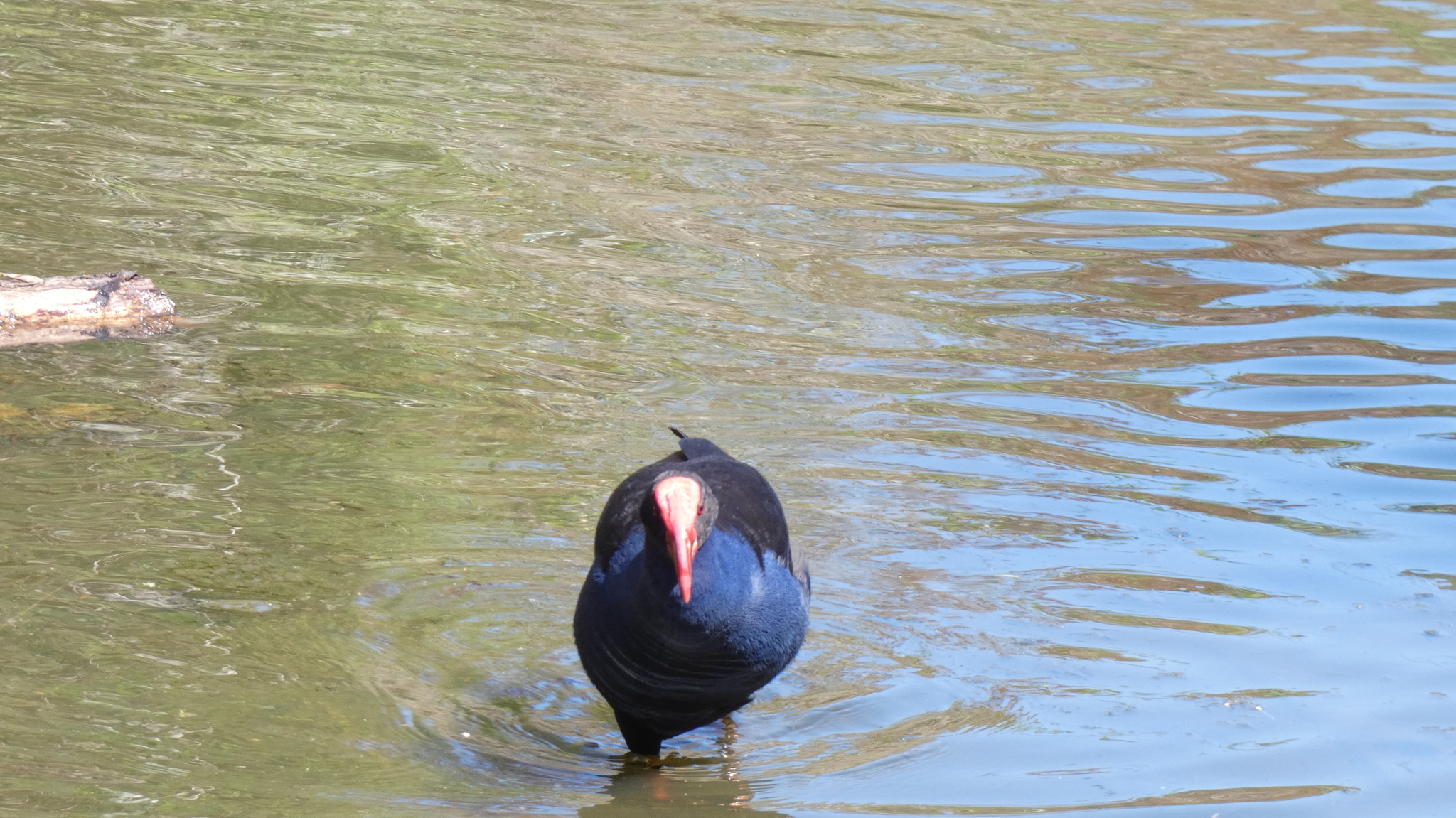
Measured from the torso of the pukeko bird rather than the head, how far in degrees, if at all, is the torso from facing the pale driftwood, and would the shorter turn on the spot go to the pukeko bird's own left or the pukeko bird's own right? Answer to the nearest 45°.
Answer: approximately 135° to the pukeko bird's own right

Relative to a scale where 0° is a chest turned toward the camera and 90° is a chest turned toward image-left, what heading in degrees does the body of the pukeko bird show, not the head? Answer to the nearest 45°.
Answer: approximately 0°
